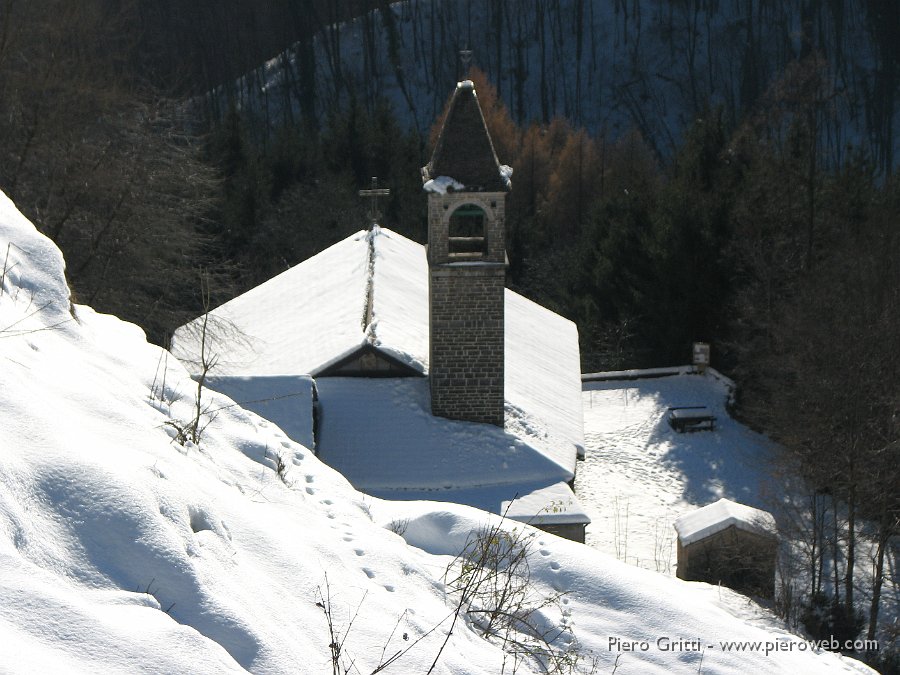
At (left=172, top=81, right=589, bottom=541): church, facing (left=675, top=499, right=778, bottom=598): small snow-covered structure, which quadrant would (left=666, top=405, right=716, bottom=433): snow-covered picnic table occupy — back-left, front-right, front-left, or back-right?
front-left

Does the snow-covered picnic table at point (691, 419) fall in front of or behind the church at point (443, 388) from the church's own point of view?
in front
